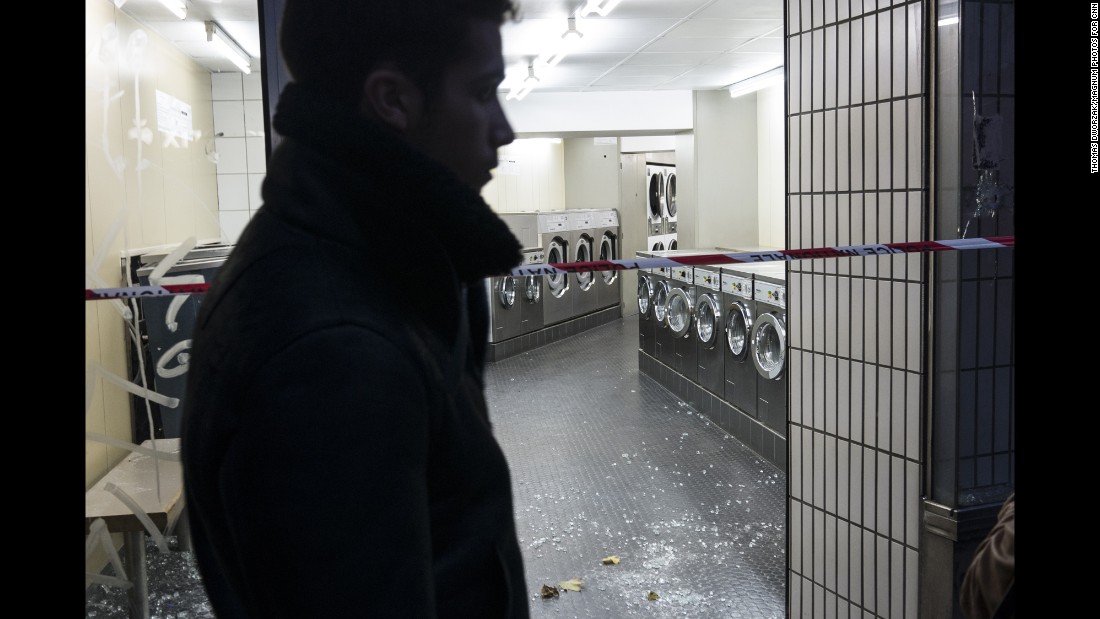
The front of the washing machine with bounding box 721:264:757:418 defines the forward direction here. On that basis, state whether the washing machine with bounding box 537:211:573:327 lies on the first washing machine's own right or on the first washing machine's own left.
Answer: on the first washing machine's own right

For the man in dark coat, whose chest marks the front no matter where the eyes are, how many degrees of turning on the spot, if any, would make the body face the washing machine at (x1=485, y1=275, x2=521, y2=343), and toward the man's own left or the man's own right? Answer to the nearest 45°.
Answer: approximately 90° to the man's own left

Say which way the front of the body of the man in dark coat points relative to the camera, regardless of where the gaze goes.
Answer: to the viewer's right

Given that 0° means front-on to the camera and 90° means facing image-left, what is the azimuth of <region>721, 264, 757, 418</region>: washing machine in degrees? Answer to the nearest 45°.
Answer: approximately 45°

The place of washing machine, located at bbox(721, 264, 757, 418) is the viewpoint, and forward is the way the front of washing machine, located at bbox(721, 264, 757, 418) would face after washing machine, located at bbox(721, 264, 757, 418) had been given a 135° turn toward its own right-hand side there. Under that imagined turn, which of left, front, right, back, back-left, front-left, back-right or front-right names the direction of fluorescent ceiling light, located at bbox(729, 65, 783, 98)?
front

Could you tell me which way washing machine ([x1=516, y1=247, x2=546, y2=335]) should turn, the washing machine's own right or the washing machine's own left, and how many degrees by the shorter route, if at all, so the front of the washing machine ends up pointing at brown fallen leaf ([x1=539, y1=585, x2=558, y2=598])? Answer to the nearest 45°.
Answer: approximately 45° to the washing machine's own right

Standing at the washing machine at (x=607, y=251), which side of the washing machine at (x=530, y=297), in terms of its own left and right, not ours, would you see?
left

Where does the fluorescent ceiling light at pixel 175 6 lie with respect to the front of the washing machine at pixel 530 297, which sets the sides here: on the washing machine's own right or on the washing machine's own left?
on the washing machine's own right

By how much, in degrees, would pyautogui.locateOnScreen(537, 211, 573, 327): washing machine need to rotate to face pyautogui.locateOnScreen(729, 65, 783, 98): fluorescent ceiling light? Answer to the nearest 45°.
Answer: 0° — it already faces it

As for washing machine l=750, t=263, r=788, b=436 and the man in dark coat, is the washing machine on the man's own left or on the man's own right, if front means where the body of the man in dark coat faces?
on the man's own left

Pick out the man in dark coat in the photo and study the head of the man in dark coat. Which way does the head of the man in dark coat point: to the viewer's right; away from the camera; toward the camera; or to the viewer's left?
to the viewer's right

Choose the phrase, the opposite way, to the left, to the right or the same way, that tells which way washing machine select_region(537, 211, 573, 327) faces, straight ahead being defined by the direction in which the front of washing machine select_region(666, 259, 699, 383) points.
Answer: to the left

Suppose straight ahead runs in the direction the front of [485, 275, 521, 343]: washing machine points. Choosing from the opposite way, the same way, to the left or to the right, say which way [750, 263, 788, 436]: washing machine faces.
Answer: to the right

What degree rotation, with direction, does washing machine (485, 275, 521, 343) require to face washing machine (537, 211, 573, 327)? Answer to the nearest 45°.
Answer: approximately 90° to its left
